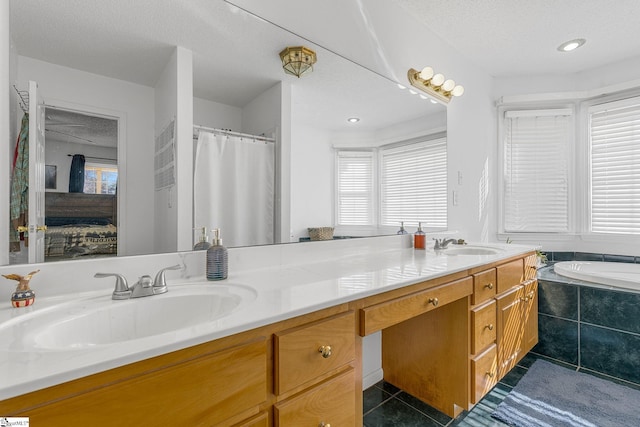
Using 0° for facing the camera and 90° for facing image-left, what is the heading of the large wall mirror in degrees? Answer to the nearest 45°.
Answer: approximately 315°

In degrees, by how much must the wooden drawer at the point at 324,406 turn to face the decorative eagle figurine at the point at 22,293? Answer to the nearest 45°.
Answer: approximately 135° to its right

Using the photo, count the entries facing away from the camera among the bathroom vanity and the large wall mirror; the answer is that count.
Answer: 0

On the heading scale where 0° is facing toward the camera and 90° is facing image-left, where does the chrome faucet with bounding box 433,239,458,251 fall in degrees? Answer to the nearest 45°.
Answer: approximately 315°

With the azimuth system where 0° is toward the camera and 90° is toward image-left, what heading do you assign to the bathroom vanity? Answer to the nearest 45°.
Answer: approximately 315°

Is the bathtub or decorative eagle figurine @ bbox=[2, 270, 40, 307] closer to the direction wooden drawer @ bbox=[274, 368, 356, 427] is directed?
the bathtub

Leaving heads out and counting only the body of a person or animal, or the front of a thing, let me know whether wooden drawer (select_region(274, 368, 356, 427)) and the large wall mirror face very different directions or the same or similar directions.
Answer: same or similar directions

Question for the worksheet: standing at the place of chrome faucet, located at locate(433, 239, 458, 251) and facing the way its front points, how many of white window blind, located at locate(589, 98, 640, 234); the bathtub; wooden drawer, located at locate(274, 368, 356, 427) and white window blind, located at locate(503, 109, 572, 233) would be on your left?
3

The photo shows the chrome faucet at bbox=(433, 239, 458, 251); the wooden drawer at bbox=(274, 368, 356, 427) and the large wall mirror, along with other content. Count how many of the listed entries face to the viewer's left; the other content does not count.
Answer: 0

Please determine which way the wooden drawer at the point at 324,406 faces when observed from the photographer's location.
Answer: facing the viewer and to the right of the viewer

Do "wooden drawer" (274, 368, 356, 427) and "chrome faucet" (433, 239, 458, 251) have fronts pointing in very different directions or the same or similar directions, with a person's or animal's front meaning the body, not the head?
same or similar directions

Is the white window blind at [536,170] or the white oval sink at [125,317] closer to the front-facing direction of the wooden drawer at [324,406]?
the white window blind

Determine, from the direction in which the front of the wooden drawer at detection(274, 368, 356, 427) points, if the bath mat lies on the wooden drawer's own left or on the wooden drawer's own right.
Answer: on the wooden drawer's own left
